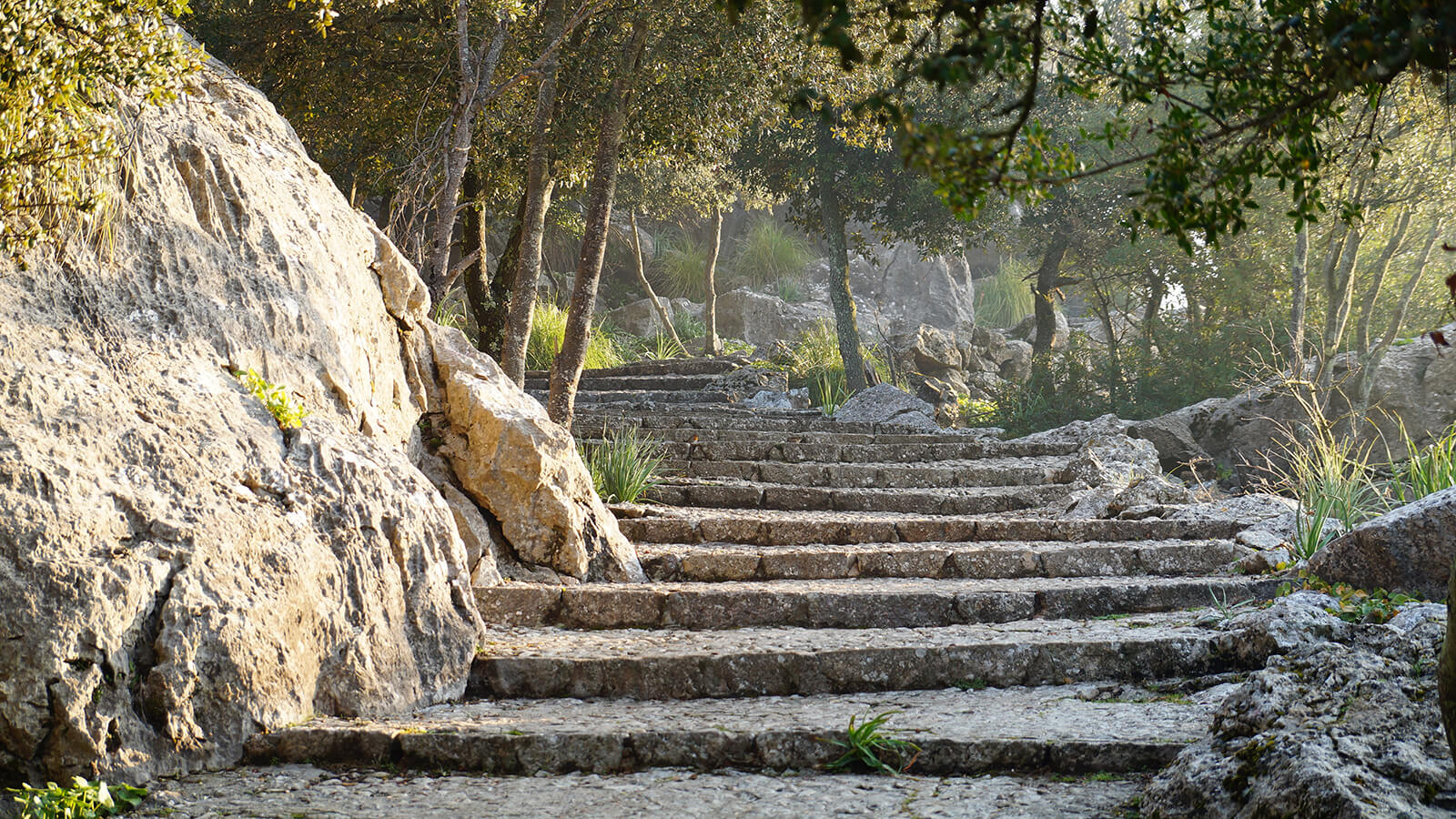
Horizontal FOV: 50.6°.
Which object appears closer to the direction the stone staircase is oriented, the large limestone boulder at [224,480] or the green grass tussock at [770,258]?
the large limestone boulder

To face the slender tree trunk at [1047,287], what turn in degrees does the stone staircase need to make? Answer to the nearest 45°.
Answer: approximately 180°

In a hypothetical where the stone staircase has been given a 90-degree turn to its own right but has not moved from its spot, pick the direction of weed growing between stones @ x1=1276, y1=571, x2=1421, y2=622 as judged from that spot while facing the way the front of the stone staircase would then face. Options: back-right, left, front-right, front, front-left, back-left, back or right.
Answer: back

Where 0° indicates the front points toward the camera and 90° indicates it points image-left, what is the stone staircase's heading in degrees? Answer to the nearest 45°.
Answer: approximately 0°

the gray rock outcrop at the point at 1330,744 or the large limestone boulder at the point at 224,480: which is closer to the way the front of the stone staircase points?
the gray rock outcrop

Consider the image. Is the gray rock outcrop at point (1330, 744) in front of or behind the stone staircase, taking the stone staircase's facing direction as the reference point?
in front

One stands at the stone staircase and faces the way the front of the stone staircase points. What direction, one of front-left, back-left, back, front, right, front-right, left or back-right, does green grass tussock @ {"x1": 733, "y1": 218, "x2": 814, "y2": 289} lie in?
back

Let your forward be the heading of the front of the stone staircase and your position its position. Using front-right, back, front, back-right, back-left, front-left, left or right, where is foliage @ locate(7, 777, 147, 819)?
front-right

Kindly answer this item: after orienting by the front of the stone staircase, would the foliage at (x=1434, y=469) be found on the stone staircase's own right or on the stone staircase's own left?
on the stone staircase's own left

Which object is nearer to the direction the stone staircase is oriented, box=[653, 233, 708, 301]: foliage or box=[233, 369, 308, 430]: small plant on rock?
the small plant on rock
